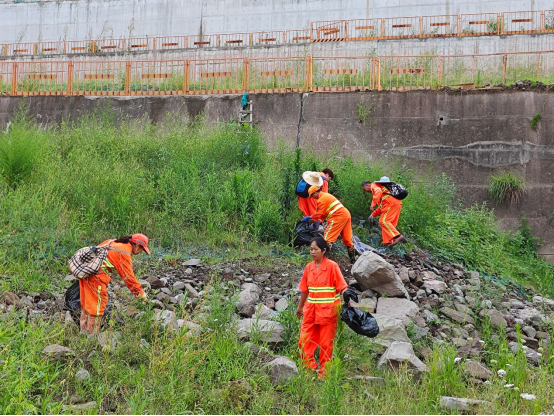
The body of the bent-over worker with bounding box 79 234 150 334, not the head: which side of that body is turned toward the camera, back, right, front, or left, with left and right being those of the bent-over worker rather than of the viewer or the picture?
right

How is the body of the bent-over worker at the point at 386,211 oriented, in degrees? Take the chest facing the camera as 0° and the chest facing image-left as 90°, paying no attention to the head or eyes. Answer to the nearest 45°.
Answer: approximately 90°

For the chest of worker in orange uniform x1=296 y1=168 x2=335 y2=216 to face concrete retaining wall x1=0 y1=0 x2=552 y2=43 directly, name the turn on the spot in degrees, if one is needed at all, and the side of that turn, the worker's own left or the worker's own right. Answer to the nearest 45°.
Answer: approximately 90° to the worker's own left

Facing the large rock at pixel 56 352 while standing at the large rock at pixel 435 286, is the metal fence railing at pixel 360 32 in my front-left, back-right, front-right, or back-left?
back-right

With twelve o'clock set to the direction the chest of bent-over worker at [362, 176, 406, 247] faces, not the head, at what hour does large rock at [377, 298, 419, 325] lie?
The large rock is roughly at 9 o'clock from the bent-over worker.

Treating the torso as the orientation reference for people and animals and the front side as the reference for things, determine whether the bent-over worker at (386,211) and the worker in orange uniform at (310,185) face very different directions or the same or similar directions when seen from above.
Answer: very different directions

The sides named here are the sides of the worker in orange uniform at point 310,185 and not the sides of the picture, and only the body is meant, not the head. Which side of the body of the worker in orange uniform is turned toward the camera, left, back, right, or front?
right

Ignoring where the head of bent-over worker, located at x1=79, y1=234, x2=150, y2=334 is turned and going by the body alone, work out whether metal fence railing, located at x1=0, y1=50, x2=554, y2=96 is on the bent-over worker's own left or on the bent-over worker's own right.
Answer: on the bent-over worker's own left

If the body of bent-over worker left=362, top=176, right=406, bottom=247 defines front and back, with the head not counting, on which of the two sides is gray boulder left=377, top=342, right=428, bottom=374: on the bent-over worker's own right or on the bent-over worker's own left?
on the bent-over worker's own left
